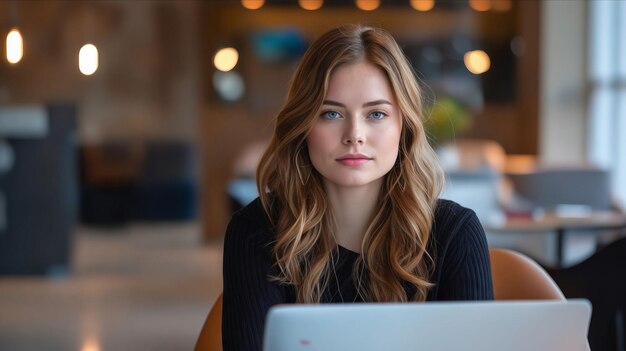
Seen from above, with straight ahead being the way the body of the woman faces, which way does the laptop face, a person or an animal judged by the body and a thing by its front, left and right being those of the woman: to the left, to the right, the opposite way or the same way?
the opposite way

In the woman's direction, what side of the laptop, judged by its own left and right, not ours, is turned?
front

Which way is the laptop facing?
away from the camera

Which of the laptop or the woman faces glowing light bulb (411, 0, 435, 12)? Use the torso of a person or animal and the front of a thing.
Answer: the laptop

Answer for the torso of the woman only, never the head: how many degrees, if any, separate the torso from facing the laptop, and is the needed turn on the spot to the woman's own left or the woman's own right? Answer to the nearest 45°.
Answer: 0° — they already face it

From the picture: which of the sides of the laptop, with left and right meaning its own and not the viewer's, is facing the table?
front

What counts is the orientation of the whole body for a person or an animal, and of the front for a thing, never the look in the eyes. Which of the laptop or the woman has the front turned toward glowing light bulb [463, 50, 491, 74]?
the laptop

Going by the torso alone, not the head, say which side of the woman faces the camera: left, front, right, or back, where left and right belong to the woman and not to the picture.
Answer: front

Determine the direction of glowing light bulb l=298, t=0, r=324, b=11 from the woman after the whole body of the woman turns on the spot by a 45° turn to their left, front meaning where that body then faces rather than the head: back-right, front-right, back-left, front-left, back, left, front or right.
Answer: back-left

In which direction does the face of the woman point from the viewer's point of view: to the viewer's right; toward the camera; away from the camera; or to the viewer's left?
toward the camera

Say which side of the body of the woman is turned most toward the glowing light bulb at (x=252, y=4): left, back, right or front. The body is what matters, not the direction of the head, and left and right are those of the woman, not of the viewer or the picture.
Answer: back

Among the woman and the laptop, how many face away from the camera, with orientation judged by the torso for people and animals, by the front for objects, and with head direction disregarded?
1
